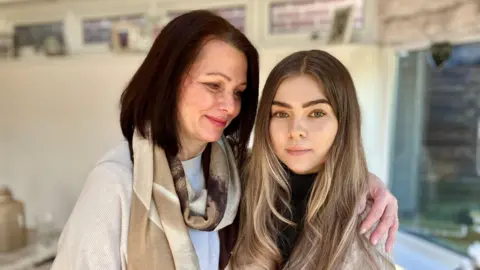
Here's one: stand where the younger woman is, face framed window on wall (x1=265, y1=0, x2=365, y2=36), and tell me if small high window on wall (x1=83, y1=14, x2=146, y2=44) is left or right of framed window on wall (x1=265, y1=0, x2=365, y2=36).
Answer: left

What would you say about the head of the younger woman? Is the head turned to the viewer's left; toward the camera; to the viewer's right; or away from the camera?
toward the camera

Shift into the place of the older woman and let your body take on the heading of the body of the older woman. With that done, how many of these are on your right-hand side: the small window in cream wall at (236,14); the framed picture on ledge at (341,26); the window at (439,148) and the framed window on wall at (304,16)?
0

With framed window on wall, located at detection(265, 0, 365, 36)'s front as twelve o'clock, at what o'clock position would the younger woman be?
The younger woman is roughly at 12 o'clock from the framed window on wall.

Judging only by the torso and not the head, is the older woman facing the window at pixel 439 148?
no

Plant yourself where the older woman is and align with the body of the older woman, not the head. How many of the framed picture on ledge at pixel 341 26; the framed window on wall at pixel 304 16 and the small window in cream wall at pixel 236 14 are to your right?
0

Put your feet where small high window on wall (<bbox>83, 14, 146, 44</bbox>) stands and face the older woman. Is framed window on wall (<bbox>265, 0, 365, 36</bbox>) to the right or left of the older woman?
left

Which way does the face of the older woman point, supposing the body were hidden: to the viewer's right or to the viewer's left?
to the viewer's right

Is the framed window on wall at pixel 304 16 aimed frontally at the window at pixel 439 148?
no

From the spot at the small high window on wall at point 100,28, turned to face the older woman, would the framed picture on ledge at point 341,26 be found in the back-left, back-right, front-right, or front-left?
front-left

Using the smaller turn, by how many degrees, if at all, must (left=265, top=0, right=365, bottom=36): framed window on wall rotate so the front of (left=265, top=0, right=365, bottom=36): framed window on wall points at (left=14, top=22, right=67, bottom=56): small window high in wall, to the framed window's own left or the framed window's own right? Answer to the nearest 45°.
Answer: approximately 90° to the framed window's own right

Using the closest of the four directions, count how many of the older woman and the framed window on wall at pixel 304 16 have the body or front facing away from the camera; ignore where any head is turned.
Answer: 0

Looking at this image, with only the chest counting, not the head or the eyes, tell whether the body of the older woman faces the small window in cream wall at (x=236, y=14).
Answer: no

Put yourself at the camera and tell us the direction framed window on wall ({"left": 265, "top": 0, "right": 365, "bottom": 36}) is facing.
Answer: facing the viewer
